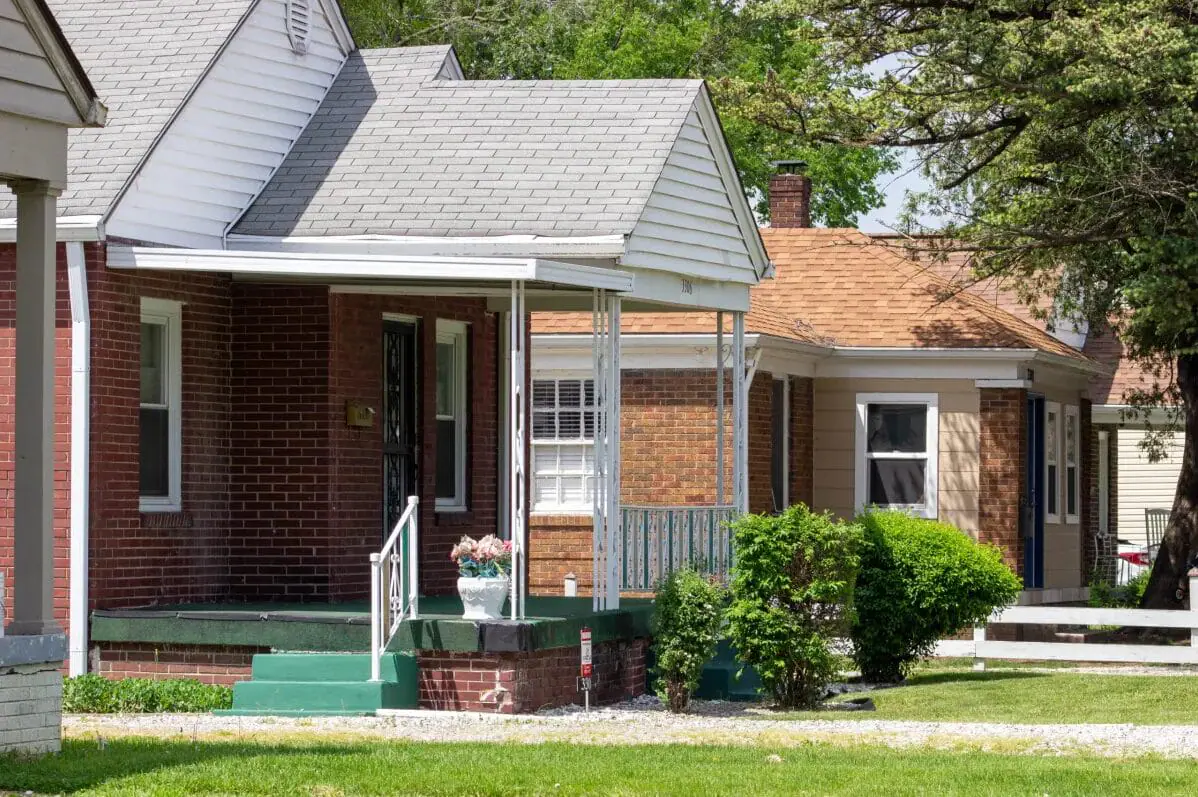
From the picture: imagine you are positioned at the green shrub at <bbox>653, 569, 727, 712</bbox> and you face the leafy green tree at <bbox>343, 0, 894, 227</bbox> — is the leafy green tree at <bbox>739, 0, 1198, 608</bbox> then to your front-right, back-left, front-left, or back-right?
front-right

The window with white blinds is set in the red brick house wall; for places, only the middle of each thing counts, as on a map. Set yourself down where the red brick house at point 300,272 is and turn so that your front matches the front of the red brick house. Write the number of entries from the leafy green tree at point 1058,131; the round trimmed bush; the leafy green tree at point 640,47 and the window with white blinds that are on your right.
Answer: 0

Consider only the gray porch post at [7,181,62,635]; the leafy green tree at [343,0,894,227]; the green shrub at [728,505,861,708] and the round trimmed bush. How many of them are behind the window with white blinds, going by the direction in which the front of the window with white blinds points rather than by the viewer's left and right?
1

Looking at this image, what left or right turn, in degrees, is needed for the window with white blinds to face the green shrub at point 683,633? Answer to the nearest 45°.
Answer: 0° — it already faces it

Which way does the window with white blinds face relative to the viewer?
toward the camera

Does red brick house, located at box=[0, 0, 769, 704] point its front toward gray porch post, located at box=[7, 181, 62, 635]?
no

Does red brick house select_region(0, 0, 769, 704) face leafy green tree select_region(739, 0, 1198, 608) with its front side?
no

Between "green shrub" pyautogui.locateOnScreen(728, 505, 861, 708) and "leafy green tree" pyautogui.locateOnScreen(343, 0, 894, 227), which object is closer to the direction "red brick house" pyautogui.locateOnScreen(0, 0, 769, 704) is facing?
the green shrub

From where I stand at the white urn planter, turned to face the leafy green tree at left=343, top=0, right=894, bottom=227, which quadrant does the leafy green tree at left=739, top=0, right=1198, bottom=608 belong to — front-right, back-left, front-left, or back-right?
front-right

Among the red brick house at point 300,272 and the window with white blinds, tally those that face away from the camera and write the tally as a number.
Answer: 0

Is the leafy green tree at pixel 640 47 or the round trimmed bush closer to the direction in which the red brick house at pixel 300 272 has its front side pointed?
the round trimmed bush

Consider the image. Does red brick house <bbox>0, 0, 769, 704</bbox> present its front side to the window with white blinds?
no

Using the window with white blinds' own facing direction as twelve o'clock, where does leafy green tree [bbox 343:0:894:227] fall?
The leafy green tree is roughly at 6 o'clock from the window with white blinds.

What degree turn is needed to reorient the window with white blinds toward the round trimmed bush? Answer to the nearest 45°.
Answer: approximately 45° to its left
